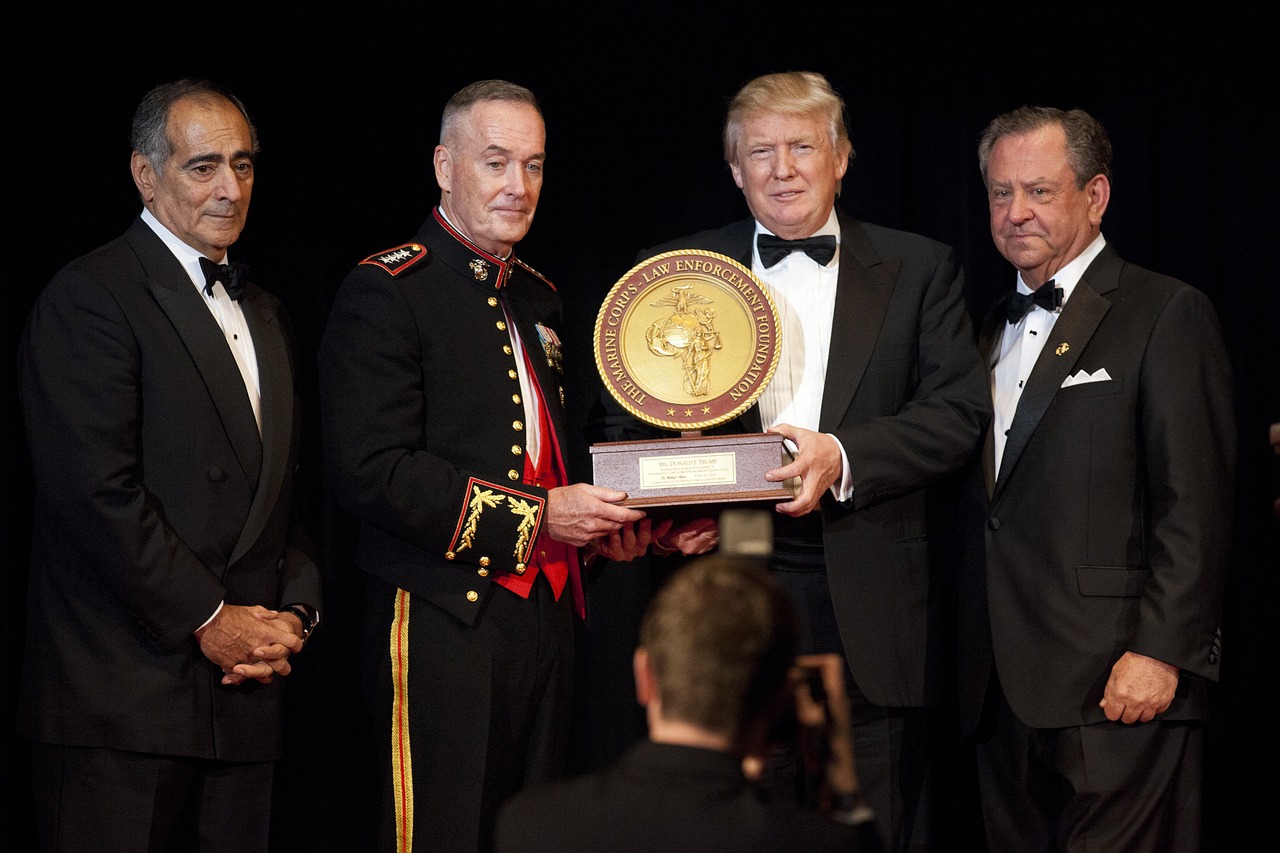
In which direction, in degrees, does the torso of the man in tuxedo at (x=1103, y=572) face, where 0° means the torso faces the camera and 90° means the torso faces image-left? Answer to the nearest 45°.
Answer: approximately 45°

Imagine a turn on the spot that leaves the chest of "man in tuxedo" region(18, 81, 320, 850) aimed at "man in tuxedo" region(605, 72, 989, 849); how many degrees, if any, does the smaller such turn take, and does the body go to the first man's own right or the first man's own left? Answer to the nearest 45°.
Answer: approximately 45° to the first man's own left

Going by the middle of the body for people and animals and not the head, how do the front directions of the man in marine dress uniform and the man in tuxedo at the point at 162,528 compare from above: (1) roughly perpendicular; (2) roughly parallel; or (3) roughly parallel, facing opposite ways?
roughly parallel

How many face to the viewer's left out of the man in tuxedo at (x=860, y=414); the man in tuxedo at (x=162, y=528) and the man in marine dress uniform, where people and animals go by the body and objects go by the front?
0

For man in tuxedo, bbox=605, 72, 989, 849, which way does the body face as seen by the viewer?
toward the camera

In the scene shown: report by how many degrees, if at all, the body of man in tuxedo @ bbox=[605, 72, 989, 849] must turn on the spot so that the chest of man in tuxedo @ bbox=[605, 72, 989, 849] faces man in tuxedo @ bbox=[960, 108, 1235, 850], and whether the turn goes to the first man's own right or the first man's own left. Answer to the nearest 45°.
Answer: approximately 90° to the first man's own left

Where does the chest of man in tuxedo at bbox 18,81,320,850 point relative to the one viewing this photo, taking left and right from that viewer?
facing the viewer and to the right of the viewer

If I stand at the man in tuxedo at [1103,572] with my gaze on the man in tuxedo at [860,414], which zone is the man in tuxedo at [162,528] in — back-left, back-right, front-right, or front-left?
front-left

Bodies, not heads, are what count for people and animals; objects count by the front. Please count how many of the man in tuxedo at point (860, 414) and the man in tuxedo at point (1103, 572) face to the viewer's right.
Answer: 0

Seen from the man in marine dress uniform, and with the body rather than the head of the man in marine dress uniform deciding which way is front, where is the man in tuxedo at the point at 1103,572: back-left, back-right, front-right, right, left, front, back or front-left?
front-left
